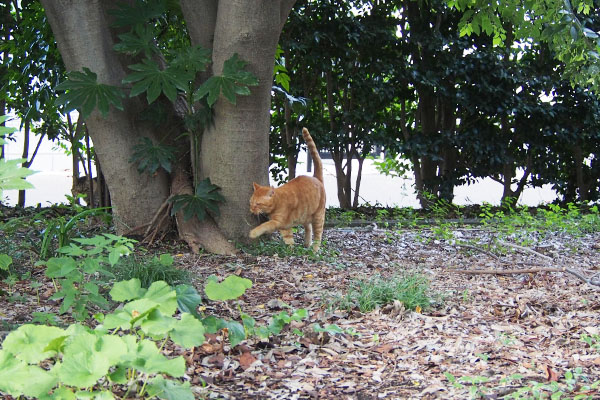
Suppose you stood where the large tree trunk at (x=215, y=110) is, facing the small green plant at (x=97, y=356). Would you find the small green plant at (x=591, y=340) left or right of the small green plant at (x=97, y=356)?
left

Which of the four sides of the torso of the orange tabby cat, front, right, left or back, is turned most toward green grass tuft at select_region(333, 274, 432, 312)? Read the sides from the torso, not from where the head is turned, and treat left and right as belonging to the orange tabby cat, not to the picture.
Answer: left

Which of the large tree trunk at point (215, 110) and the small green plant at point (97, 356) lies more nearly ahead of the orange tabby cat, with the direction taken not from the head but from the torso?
the large tree trunk

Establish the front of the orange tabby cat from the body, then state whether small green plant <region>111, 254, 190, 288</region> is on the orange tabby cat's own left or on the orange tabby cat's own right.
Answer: on the orange tabby cat's own left

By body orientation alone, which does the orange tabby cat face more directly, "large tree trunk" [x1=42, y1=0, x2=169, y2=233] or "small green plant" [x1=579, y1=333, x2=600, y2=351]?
the large tree trunk

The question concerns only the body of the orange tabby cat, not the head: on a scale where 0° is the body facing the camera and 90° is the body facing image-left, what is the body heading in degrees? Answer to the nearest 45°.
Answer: approximately 90°

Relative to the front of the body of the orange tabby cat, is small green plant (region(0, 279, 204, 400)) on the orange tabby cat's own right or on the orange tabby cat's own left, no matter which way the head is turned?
on the orange tabby cat's own left

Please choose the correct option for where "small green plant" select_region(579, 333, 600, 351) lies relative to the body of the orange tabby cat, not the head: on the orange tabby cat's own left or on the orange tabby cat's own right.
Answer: on the orange tabby cat's own left

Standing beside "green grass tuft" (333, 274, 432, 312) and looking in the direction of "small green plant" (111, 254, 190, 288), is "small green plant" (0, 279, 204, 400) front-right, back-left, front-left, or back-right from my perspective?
front-left
